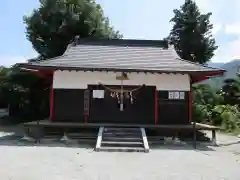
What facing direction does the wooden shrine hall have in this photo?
toward the camera

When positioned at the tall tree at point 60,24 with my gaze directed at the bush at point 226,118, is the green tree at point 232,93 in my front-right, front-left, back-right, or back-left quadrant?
front-left

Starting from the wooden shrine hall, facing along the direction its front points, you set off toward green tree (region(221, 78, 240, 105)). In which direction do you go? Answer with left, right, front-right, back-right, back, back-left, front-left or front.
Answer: back-left

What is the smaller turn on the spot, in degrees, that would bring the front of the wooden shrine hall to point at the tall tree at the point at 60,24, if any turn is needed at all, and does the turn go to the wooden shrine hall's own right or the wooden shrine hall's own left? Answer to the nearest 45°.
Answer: approximately 135° to the wooden shrine hall's own right

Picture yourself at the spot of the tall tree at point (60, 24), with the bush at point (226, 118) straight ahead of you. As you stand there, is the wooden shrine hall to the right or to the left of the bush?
right

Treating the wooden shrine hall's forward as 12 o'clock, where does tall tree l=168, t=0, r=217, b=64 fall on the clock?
The tall tree is roughly at 7 o'clock from the wooden shrine hall.

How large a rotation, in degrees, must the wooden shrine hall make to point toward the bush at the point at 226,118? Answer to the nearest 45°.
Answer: approximately 135° to its left
